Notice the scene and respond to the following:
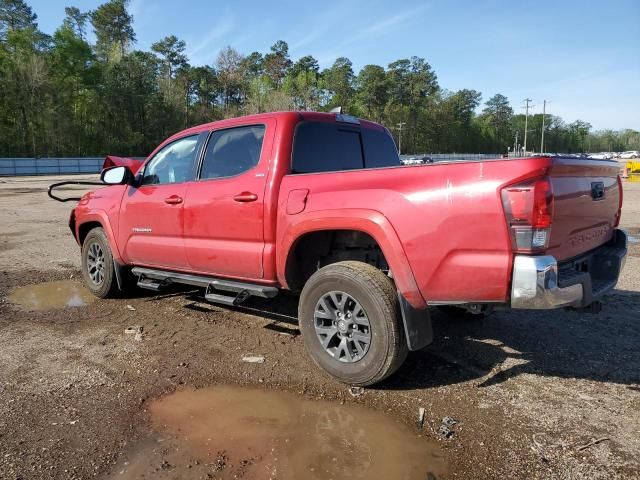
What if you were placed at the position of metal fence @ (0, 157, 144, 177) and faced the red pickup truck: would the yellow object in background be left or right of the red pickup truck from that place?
left

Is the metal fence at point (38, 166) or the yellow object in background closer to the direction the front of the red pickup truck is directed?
the metal fence

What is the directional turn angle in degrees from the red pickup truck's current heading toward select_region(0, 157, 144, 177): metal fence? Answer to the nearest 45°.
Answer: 0° — it already faces it

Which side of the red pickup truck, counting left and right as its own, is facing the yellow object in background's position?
right

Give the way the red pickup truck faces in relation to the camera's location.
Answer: facing away from the viewer and to the left of the viewer
